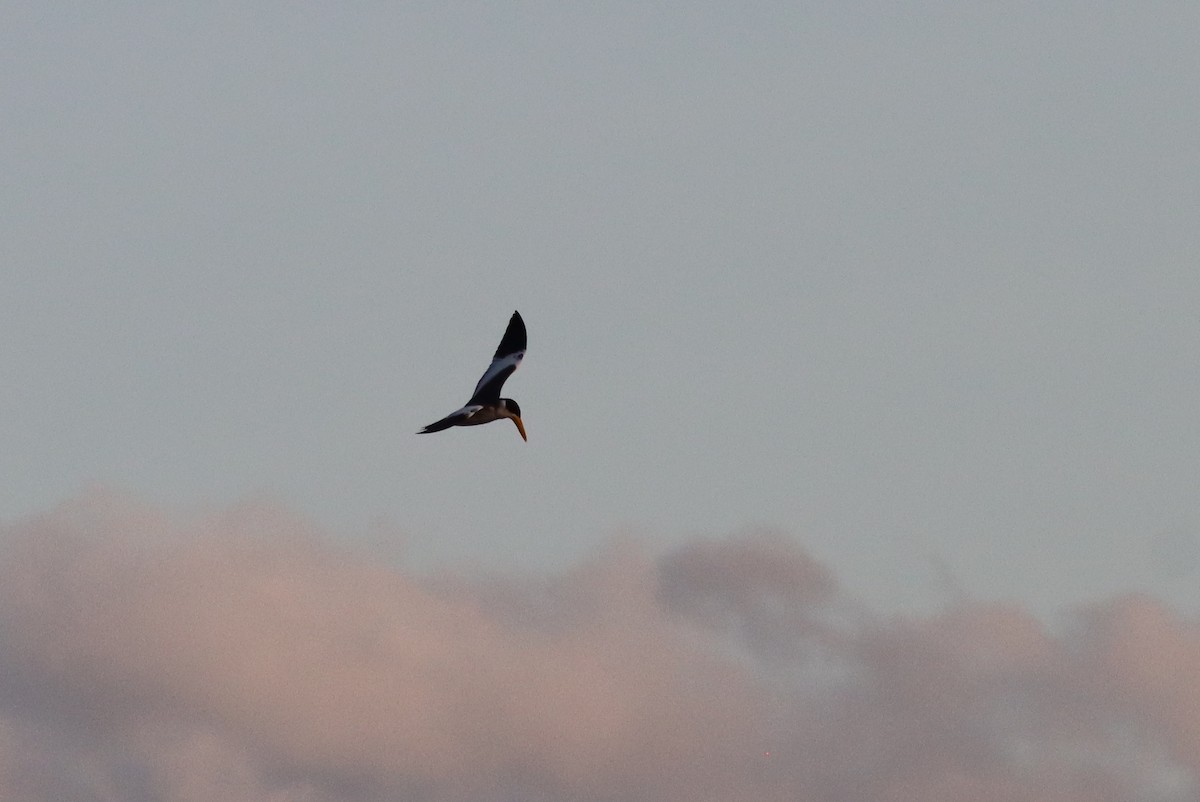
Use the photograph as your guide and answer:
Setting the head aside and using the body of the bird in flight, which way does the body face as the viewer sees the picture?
to the viewer's right
